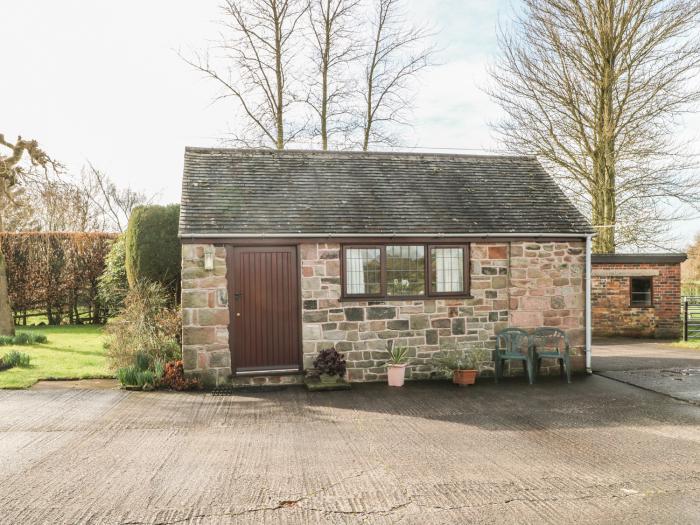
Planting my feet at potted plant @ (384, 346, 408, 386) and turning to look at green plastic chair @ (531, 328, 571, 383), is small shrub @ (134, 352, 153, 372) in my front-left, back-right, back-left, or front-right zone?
back-left

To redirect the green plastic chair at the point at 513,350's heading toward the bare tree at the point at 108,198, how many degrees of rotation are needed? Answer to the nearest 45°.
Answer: approximately 135° to its right

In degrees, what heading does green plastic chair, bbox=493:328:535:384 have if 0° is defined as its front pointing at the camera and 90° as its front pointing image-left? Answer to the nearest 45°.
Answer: approximately 0°

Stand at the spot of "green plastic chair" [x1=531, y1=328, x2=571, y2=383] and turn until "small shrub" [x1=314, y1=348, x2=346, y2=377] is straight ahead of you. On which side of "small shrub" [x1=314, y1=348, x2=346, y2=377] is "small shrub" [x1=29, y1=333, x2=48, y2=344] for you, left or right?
right

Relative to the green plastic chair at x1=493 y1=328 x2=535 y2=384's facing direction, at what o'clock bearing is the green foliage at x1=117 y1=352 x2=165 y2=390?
The green foliage is roughly at 2 o'clock from the green plastic chair.

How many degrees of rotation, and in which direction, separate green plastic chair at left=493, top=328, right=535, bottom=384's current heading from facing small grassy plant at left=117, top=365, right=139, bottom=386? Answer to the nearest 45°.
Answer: approximately 45° to its right

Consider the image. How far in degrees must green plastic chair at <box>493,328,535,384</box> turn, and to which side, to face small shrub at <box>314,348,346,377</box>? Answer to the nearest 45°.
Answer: approximately 45° to its right

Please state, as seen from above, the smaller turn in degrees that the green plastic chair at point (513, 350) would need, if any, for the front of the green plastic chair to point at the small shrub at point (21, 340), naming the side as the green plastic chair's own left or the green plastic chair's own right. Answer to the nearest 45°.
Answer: approximately 90° to the green plastic chair's own right
